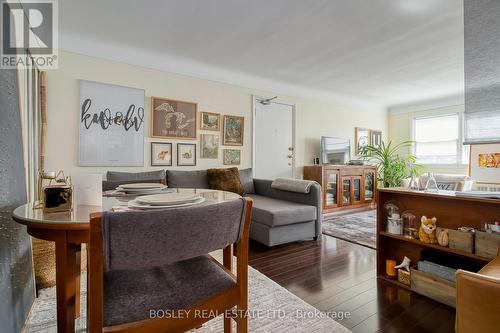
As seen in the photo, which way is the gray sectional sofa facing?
toward the camera

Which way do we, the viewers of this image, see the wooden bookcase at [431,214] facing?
facing the viewer and to the left of the viewer

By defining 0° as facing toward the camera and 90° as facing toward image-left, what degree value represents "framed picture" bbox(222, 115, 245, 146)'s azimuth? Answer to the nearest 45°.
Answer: approximately 0°

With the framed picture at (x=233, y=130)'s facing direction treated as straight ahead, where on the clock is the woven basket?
The woven basket is roughly at 1 o'clock from the framed picture.

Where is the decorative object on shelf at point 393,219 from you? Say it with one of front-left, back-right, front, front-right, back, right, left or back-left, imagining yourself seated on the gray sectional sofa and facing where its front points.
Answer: front-left

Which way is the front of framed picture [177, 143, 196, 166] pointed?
toward the camera

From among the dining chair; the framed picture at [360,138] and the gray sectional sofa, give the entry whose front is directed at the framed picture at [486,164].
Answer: the framed picture at [360,138]

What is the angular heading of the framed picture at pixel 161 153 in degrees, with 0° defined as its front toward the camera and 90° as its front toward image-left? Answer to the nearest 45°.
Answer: approximately 0°

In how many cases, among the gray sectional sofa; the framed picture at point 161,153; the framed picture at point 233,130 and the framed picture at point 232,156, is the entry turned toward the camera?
4

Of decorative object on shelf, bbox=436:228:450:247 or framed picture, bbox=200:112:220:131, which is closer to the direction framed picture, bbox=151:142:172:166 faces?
the decorative object on shelf

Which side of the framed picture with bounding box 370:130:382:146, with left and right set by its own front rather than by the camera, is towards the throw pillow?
right

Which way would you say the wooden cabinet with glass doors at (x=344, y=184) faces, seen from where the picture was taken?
facing the viewer and to the right of the viewer

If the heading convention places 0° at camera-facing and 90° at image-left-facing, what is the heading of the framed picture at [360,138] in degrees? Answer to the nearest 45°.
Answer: approximately 315°

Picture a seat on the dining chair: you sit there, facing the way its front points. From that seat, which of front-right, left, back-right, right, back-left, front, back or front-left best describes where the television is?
right

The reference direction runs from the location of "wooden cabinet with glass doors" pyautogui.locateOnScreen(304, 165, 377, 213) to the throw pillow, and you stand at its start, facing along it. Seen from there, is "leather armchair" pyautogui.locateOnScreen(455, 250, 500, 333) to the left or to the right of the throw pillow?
left

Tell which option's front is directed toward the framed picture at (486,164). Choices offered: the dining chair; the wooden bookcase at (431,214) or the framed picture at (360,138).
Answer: the framed picture at (360,138)

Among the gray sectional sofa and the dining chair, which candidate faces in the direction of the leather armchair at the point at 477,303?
the gray sectional sofa

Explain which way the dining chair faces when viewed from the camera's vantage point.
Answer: facing away from the viewer and to the left of the viewer
